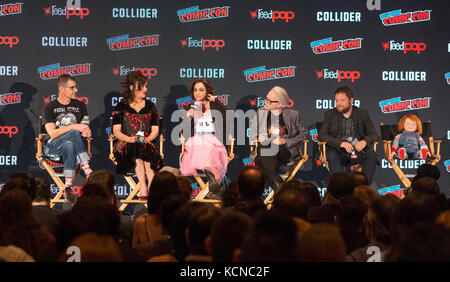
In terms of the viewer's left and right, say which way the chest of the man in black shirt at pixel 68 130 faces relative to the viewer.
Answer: facing the viewer and to the right of the viewer

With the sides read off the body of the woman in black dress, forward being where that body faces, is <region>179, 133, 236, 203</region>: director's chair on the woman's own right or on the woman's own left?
on the woman's own left

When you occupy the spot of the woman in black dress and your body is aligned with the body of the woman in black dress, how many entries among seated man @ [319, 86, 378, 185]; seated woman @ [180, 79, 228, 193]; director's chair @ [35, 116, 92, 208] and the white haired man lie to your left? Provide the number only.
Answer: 3

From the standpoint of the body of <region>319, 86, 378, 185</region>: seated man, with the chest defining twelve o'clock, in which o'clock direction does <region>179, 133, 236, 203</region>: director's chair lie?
The director's chair is roughly at 2 o'clock from the seated man.

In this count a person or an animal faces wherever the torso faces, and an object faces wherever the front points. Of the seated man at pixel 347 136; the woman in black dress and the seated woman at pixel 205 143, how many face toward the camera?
3

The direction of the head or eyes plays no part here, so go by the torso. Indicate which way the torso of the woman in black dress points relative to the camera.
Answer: toward the camera

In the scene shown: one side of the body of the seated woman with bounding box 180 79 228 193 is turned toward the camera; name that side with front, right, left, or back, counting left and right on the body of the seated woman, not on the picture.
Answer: front

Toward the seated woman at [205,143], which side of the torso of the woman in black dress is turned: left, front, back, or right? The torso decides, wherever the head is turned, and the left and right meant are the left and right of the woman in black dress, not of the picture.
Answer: left

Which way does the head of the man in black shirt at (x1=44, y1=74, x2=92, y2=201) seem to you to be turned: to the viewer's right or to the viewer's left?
to the viewer's right

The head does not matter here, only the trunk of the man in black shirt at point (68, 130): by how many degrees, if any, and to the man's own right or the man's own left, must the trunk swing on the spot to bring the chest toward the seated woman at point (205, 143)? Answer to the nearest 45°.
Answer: approximately 45° to the man's own left

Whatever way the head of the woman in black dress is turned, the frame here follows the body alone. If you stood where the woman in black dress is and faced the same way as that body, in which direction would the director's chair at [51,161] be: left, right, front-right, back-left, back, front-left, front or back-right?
right

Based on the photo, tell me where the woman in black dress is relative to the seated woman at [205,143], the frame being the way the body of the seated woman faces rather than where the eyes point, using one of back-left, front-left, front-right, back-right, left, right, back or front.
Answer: right

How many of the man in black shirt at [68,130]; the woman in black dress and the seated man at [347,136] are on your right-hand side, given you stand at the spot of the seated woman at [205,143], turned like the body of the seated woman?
2

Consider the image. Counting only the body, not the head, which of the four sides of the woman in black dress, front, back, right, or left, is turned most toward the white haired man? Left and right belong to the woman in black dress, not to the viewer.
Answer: left
